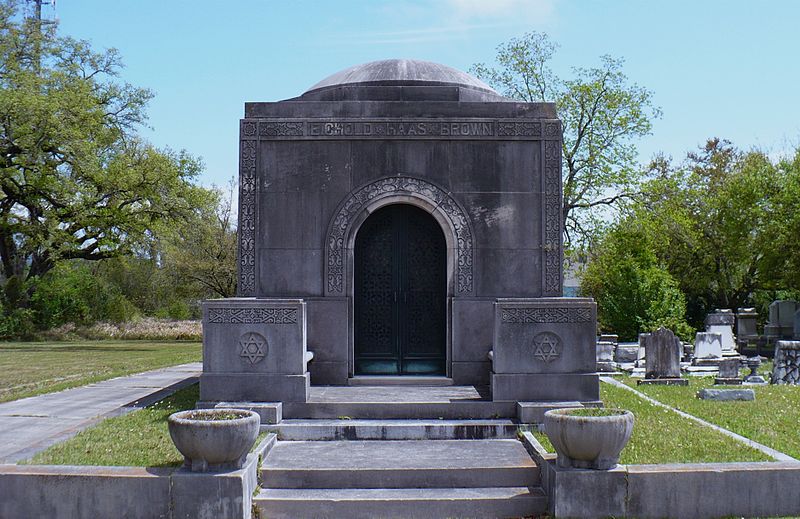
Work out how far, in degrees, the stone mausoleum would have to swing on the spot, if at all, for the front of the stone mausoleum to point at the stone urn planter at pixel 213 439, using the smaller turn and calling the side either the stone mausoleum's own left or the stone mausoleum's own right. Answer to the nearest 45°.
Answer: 0° — it already faces it

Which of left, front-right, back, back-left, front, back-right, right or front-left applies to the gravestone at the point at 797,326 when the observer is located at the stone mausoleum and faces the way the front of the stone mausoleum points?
back-left

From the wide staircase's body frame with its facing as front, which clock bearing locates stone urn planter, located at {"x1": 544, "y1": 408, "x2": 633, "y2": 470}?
The stone urn planter is roughly at 10 o'clock from the wide staircase.

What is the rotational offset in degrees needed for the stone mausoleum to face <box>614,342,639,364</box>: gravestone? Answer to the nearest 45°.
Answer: approximately 135° to its left

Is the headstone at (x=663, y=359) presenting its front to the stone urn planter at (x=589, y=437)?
yes

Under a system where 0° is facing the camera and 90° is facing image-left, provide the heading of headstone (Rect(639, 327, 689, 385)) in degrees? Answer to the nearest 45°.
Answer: approximately 0°

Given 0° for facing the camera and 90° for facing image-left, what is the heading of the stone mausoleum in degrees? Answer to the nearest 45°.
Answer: approximately 0°

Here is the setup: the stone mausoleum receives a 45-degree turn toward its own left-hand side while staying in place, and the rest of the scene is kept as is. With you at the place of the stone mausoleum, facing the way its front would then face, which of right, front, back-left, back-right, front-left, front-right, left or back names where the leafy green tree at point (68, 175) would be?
back

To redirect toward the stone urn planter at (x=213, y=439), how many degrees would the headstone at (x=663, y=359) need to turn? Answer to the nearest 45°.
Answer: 0° — it already faces it

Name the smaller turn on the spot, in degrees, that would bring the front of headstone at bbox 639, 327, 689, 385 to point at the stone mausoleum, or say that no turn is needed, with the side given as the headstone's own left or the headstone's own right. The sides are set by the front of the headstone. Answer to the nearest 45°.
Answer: approximately 45° to the headstone's own right

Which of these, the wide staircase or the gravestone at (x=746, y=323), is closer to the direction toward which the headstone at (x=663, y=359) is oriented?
the wide staircase

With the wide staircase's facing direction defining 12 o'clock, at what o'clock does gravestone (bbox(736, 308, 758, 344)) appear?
The gravestone is roughly at 7 o'clock from the wide staircase.

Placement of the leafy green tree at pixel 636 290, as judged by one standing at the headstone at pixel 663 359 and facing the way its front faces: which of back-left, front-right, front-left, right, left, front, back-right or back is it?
back
